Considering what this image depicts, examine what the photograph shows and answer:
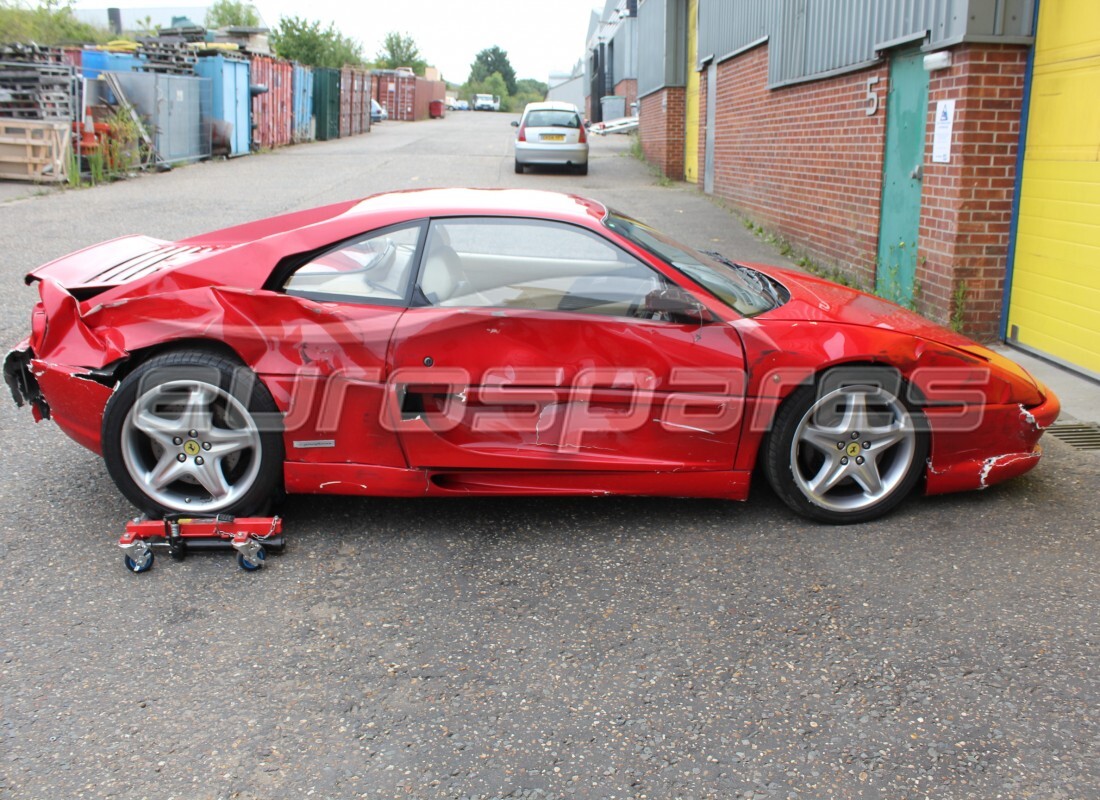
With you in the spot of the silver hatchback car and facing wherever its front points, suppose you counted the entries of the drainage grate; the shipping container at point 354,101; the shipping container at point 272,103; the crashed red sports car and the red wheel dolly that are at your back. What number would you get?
3

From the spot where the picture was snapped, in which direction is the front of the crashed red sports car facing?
facing to the right of the viewer

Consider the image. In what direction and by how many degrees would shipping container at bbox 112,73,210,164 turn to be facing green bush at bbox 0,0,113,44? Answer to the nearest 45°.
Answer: approximately 135° to its left

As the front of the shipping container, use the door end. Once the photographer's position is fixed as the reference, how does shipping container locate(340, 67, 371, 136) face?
facing the viewer and to the right of the viewer

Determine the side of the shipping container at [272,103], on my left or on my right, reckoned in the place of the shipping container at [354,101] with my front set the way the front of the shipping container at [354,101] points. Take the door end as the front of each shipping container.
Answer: on my right

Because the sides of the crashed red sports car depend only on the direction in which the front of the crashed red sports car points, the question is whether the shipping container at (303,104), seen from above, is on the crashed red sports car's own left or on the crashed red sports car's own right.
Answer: on the crashed red sports car's own left

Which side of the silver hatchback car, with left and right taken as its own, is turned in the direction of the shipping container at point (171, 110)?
left

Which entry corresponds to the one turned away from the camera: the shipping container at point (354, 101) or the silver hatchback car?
the silver hatchback car

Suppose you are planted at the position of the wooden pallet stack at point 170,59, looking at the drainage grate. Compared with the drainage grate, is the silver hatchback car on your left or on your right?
left

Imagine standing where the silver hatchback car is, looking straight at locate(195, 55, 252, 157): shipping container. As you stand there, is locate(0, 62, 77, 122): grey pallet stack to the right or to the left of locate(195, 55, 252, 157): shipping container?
left

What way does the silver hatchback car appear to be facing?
away from the camera

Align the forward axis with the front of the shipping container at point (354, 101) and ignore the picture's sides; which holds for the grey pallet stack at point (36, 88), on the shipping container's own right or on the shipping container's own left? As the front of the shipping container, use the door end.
on the shipping container's own right
